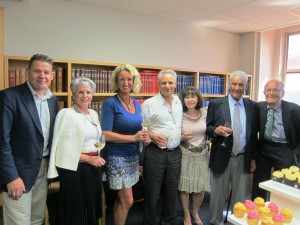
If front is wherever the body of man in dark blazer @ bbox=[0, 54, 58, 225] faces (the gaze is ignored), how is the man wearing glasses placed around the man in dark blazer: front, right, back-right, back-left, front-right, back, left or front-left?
front-left

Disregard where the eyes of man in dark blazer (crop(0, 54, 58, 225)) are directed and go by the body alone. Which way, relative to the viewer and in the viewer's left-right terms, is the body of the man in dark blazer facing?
facing the viewer and to the right of the viewer

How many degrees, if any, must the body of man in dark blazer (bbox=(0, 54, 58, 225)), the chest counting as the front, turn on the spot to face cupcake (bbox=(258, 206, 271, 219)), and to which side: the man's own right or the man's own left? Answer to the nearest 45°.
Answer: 0° — they already face it

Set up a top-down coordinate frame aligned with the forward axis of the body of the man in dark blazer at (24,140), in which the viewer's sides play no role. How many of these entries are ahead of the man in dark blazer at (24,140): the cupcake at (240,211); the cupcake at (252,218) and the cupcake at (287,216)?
3

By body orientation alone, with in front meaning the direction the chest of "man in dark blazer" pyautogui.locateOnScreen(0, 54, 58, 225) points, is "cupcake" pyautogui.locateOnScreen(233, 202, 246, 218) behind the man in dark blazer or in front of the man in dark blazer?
in front

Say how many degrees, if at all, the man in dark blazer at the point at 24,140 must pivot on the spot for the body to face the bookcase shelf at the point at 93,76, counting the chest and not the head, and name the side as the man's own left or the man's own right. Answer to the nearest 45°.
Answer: approximately 90° to the man's own left

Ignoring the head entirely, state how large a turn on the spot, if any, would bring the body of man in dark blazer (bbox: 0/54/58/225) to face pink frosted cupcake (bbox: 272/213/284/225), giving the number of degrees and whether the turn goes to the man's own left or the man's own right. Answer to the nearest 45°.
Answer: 0° — they already face it

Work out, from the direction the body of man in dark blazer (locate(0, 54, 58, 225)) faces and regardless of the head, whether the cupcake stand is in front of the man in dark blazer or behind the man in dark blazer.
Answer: in front

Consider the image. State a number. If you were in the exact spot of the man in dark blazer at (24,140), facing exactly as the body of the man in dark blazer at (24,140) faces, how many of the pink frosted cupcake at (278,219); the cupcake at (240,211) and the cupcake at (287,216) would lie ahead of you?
3

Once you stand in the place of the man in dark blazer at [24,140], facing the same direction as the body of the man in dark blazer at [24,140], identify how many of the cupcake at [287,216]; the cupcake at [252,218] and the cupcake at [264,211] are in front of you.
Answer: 3

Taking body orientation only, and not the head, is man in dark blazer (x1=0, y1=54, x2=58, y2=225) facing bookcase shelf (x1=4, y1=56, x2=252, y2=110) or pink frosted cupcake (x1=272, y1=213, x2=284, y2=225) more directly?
the pink frosted cupcake
